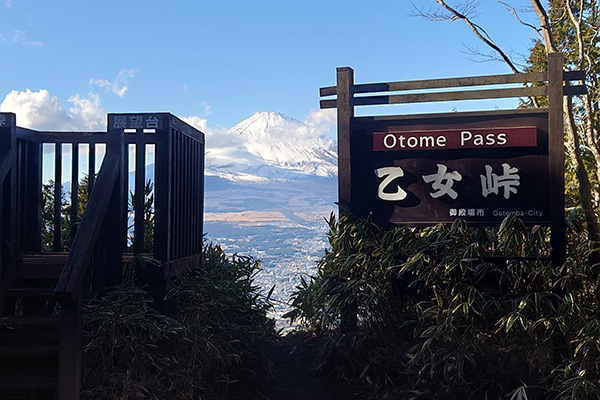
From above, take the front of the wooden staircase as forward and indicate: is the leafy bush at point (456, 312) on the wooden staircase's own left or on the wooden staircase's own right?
on the wooden staircase's own left

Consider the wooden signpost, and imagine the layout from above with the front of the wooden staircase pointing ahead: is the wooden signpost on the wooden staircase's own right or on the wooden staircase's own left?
on the wooden staircase's own left

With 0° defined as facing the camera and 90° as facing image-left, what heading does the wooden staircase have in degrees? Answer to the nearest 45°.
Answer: approximately 0°
